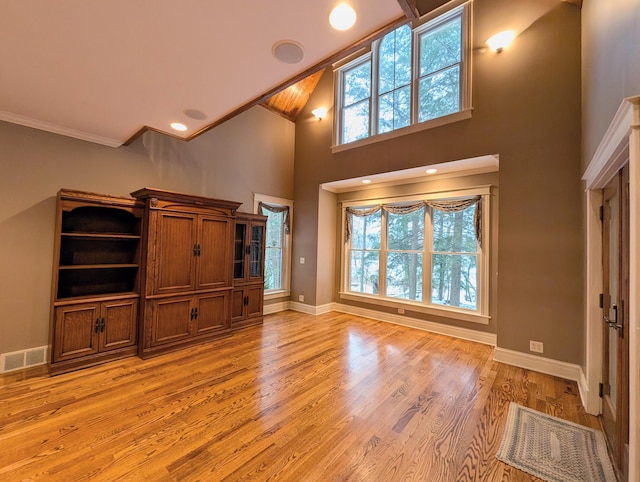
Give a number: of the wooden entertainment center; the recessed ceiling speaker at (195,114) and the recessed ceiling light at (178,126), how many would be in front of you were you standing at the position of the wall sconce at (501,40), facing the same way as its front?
3

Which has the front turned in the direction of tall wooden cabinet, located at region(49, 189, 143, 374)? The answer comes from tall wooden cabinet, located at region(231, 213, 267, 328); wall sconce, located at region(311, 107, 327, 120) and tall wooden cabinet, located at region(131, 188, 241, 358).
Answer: the wall sconce

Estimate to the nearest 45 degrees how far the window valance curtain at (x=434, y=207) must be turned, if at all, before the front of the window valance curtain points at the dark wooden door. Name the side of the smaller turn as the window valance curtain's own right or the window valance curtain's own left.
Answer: approximately 90° to the window valance curtain's own left

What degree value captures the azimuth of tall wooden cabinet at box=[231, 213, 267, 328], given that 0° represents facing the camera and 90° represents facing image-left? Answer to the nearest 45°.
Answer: approximately 315°

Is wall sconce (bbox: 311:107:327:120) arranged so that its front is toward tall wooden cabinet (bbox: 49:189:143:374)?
yes

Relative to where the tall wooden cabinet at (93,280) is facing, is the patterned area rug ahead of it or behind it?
ahead

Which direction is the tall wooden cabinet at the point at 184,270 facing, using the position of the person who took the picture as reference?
facing the viewer and to the right of the viewer

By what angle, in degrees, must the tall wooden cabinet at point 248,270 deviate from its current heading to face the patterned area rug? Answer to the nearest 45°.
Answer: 0° — it already faces it

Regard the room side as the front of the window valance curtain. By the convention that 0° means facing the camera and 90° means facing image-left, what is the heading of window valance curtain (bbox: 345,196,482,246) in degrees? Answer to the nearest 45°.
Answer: approximately 45°
